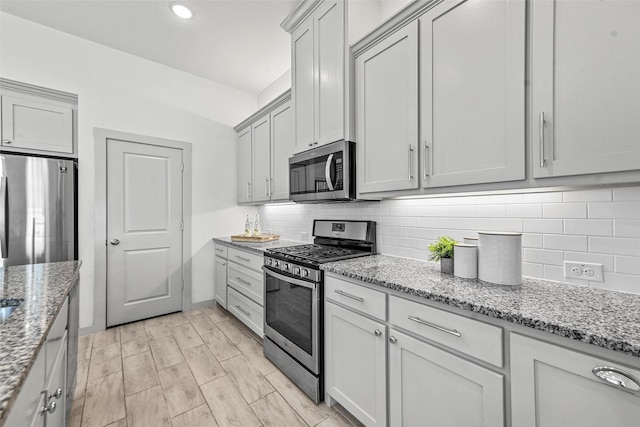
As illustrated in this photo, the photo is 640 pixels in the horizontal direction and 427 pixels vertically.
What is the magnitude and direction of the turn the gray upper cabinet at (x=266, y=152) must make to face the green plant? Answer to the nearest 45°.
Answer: approximately 90° to its left

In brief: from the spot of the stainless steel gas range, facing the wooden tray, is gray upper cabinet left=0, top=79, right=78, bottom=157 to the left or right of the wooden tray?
left

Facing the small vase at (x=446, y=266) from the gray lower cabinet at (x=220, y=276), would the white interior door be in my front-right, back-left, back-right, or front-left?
back-right

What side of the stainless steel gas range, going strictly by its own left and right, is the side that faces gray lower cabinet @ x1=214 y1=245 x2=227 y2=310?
right

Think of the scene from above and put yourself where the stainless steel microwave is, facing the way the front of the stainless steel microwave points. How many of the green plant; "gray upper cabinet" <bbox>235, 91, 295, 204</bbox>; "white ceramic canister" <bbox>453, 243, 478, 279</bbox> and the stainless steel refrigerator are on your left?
2

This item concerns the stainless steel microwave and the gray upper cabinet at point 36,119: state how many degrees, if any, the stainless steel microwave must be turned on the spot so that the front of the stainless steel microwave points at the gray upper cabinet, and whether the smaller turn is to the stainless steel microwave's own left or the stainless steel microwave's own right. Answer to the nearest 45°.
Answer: approximately 45° to the stainless steel microwave's own right

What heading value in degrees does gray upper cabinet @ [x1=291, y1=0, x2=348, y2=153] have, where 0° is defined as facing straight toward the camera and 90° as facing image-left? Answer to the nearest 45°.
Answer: approximately 45°

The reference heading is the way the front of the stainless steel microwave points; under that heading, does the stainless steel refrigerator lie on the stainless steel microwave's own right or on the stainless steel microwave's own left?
on the stainless steel microwave's own right
